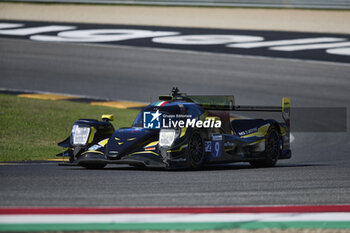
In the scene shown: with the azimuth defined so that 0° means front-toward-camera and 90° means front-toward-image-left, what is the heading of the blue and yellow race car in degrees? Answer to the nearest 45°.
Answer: approximately 45°
